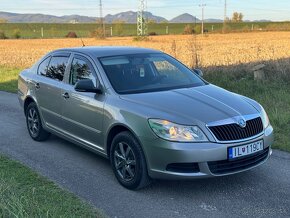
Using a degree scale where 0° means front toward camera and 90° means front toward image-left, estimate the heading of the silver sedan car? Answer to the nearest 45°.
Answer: approximately 315°
